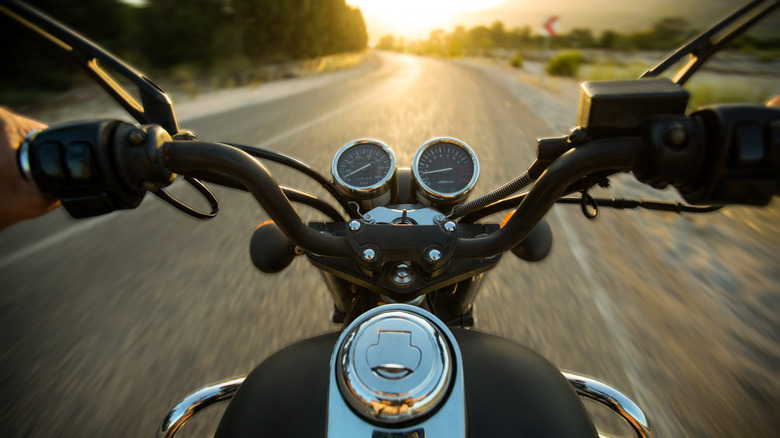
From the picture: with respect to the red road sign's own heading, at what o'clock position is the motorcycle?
The motorcycle is roughly at 12 o'clock from the red road sign.

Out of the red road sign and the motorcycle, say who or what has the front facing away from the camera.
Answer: the motorcycle

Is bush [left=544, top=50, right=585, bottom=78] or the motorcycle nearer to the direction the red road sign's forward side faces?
the motorcycle

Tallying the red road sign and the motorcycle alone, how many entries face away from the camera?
1

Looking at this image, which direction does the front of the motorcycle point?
away from the camera

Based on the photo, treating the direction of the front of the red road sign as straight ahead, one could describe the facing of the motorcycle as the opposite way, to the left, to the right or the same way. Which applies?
the opposite way

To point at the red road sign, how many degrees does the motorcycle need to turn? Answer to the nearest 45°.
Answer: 0° — it already faces it

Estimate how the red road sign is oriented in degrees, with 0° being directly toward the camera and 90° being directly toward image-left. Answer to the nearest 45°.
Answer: approximately 0°
